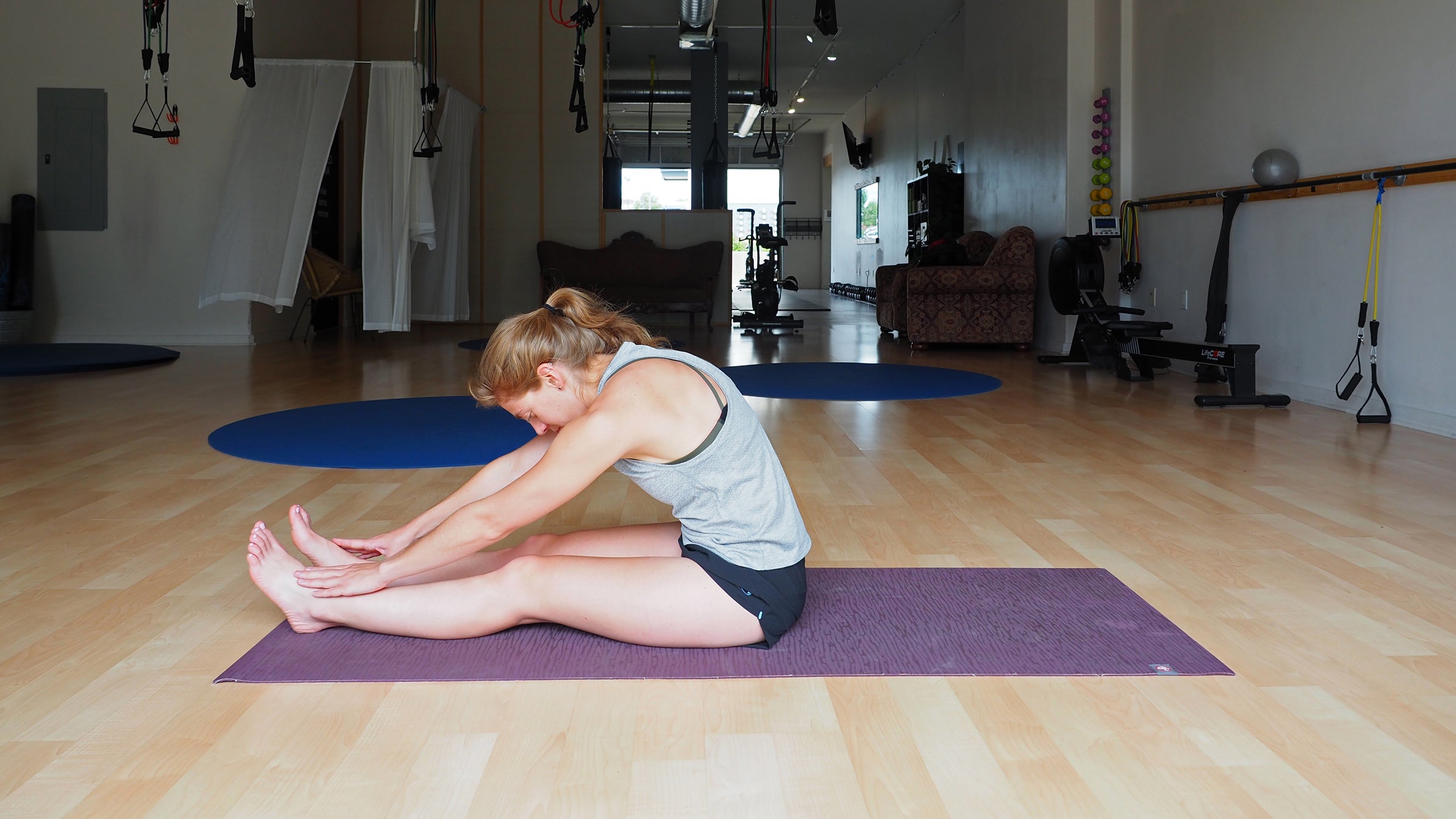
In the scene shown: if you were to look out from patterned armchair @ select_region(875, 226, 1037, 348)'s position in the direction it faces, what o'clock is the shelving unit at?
The shelving unit is roughly at 3 o'clock from the patterned armchair.

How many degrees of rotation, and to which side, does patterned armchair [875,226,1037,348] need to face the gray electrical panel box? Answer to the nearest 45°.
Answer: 0° — it already faces it

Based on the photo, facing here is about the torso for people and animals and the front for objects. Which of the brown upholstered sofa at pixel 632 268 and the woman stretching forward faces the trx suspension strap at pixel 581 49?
the brown upholstered sofa

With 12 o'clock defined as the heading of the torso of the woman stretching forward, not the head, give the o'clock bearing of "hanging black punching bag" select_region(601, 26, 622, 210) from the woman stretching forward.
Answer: The hanging black punching bag is roughly at 3 o'clock from the woman stretching forward.

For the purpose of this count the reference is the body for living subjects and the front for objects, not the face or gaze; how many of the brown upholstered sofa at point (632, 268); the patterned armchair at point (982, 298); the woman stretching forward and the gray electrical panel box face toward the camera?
2

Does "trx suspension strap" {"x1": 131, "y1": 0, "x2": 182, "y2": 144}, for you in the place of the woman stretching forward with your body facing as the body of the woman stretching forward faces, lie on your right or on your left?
on your right

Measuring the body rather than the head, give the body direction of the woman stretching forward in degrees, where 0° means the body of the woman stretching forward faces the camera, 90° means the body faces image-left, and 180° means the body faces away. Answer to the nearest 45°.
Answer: approximately 90°

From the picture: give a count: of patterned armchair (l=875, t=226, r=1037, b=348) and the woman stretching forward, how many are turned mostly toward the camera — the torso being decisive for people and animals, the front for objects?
0

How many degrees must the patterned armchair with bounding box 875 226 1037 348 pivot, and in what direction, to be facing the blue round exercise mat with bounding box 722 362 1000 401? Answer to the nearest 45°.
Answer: approximately 90° to its left

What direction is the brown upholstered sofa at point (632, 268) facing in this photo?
toward the camera

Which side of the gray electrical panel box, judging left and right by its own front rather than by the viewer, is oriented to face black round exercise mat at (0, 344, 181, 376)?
front

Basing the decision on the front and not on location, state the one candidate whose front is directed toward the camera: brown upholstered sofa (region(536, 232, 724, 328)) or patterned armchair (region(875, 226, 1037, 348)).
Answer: the brown upholstered sofa

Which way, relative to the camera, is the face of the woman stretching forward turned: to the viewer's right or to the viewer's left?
to the viewer's left

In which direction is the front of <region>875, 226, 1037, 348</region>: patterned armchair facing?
to the viewer's left
